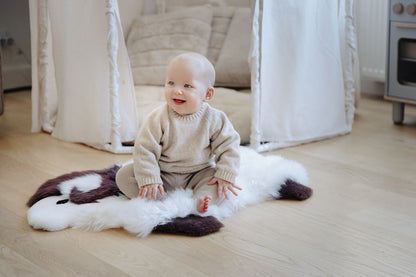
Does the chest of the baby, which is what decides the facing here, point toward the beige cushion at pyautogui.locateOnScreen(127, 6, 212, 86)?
no

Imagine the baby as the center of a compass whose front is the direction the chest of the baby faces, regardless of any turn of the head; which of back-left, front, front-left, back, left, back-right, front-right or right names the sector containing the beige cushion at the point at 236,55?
back

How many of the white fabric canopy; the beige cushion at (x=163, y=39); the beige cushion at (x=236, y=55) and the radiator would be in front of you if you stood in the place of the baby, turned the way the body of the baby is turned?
0

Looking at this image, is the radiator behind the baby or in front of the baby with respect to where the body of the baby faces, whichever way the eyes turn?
behind

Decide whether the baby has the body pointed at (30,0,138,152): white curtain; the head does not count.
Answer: no

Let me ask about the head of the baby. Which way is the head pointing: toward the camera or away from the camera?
toward the camera

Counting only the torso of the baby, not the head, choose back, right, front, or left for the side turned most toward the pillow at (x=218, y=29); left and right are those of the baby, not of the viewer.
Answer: back

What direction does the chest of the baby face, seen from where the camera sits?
toward the camera

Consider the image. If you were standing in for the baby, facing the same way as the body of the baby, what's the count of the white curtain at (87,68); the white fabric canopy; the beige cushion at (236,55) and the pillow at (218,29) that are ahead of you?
0

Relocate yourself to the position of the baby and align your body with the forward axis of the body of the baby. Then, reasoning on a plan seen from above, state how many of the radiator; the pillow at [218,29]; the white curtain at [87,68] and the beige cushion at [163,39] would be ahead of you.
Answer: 0
